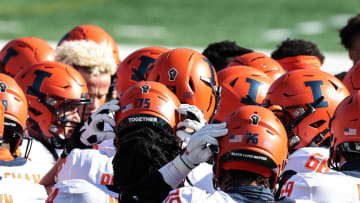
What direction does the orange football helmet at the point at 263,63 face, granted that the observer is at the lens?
facing to the left of the viewer

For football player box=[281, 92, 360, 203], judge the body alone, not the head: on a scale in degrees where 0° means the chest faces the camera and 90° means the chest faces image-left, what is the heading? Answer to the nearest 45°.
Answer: approximately 180°

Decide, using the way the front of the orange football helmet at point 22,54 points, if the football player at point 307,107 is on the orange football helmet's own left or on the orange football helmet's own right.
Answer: on the orange football helmet's own right

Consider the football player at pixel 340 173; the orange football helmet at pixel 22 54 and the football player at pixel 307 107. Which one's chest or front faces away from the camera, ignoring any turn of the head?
the football player at pixel 340 173

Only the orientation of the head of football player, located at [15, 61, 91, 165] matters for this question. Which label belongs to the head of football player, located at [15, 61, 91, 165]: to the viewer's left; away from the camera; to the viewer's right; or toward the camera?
to the viewer's right

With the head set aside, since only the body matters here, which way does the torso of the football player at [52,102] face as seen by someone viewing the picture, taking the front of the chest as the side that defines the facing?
to the viewer's right

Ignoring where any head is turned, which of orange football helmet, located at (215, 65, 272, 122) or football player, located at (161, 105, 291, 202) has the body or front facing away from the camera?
the football player

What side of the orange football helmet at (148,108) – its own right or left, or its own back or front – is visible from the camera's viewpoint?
back

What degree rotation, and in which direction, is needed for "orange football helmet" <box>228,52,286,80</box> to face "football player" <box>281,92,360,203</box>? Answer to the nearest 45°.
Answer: approximately 90° to its left

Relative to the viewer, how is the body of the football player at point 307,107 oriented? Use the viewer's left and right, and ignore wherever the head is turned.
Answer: facing to the left of the viewer

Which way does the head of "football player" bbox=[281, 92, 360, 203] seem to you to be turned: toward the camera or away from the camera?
away from the camera

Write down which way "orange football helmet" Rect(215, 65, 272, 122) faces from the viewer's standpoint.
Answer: facing to the left of the viewer
